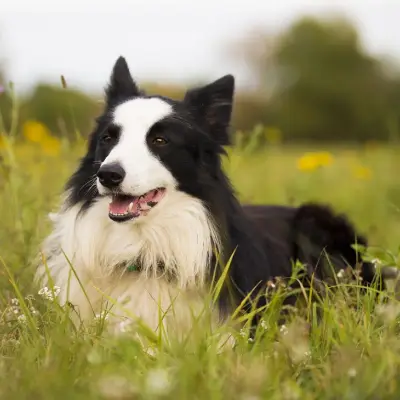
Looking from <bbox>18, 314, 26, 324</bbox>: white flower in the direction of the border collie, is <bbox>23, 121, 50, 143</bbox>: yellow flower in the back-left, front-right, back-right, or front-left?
front-left

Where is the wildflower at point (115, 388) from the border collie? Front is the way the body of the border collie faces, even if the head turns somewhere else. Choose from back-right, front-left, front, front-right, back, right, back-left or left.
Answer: front-left

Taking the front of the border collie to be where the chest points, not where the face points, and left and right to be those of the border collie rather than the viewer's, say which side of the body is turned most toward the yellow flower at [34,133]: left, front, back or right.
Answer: right

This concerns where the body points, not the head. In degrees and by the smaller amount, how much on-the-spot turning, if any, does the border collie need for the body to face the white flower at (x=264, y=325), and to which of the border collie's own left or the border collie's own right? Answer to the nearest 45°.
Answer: approximately 90° to the border collie's own left

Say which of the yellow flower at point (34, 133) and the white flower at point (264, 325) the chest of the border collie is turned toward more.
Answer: the white flower

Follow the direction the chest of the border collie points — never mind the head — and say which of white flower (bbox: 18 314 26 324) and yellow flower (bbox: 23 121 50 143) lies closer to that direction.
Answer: the white flower

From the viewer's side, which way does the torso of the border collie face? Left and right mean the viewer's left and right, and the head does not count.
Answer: facing the viewer and to the left of the viewer

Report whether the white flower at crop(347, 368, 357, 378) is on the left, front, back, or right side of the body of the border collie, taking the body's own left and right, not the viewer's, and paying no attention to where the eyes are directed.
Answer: left

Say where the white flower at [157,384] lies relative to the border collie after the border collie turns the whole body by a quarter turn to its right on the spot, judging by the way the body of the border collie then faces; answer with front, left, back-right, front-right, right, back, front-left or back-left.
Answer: back-left

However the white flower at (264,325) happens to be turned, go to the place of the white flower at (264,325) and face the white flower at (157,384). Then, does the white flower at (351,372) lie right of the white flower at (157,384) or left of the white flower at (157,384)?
left

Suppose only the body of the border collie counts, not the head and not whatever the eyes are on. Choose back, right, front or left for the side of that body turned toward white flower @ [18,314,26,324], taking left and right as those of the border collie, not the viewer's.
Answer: front

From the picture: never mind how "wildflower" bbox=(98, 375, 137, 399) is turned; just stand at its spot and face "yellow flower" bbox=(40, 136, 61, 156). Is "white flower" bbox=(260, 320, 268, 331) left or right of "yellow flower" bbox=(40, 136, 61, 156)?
right
